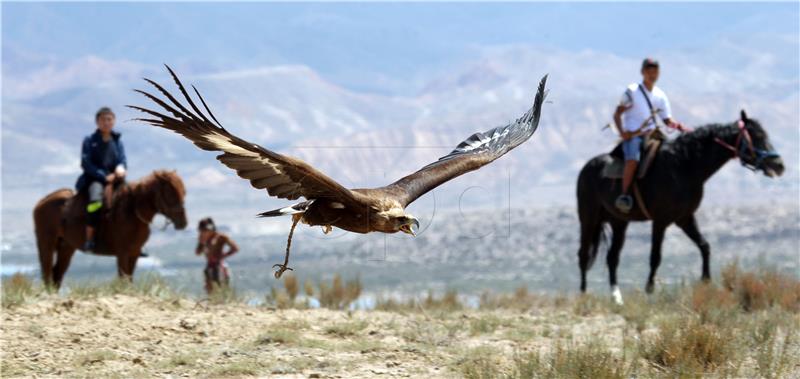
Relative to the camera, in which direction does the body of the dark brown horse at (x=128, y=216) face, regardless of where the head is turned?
to the viewer's right

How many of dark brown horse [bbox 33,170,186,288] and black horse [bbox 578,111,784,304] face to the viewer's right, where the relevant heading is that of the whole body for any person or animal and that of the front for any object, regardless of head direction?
2

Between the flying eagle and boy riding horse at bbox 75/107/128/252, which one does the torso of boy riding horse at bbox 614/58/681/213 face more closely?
the flying eagle

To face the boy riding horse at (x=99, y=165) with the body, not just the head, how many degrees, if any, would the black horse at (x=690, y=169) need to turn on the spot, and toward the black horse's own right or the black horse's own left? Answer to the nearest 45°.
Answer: approximately 180°

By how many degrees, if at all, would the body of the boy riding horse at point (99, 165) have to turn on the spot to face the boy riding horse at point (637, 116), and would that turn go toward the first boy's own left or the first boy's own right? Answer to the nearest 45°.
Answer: approximately 45° to the first boy's own left

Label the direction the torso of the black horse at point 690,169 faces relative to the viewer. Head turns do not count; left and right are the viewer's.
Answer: facing to the right of the viewer

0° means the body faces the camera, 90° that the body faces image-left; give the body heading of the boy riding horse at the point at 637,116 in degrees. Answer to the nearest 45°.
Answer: approximately 315°

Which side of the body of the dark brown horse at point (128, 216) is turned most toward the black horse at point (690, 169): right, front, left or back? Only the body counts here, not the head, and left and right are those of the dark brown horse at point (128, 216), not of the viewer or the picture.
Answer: front

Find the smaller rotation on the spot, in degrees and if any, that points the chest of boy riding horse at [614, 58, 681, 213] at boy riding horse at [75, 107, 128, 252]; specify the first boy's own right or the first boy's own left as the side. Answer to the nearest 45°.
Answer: approximately 135° to the first boy's own right

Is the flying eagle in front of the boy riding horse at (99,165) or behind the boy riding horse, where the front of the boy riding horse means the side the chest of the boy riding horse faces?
in front
